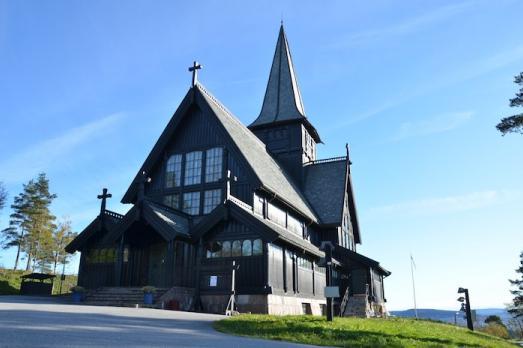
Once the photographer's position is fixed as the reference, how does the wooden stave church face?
facing the viewer and to the left of the viewer

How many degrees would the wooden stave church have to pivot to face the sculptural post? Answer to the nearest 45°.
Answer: approximately 135° to its left

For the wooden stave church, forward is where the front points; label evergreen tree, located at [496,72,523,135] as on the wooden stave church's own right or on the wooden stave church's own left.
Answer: on the wooden stave church's own left
